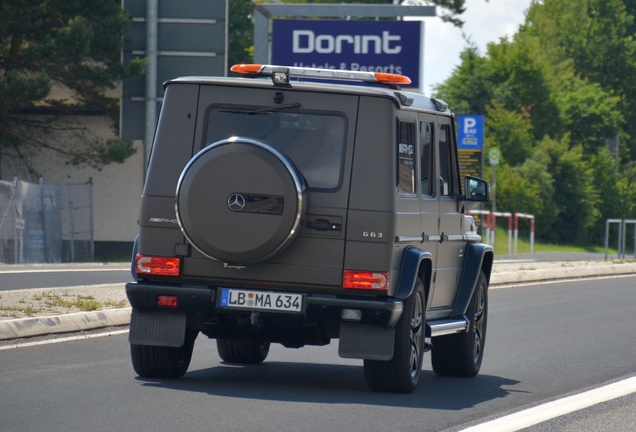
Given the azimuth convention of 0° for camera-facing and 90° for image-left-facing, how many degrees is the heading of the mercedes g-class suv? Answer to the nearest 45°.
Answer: approximately 180°

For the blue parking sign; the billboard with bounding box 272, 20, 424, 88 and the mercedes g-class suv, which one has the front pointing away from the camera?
the mercedes g-class suv

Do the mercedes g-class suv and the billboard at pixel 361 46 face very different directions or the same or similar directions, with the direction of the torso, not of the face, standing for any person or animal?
very different directions

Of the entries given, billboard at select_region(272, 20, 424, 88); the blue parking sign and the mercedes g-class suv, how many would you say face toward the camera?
2

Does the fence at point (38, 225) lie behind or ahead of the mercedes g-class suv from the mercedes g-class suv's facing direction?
ahead

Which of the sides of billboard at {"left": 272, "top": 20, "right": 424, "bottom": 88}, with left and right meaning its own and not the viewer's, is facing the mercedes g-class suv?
front

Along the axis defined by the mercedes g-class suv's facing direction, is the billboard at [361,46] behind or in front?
in front

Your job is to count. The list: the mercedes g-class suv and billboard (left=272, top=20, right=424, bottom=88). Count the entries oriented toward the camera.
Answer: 1

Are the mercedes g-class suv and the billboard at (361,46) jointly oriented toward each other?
yes

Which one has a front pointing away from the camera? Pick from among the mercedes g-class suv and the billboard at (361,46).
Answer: the mercedes g-class suv

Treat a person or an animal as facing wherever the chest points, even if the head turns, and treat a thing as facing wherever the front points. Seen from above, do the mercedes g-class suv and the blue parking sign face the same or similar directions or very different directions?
very different directions

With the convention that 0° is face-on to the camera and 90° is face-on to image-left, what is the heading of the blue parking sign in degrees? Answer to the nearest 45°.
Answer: approximately 0°
